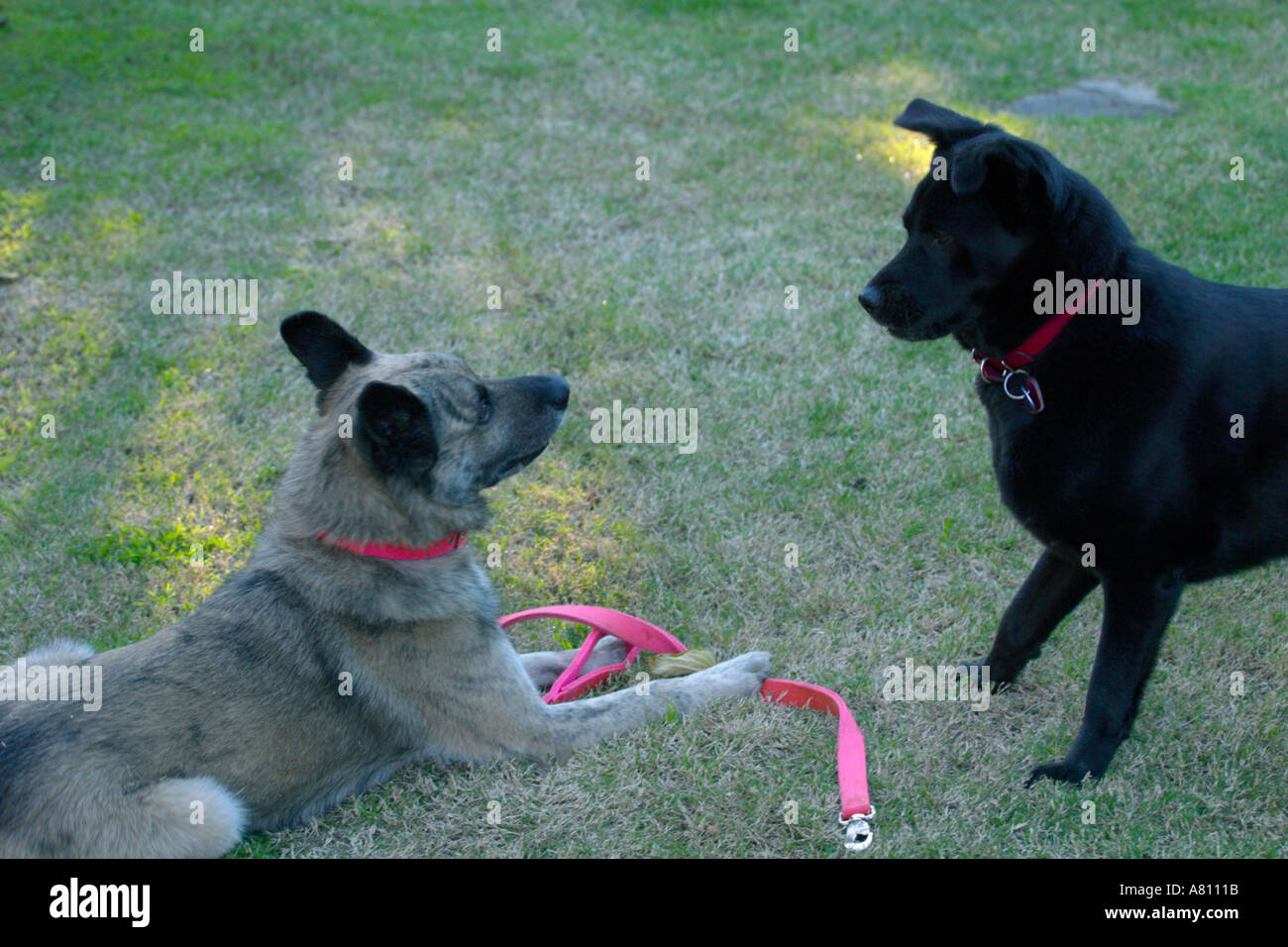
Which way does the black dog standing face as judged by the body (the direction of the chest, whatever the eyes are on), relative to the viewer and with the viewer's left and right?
facing to the left of the viewer
